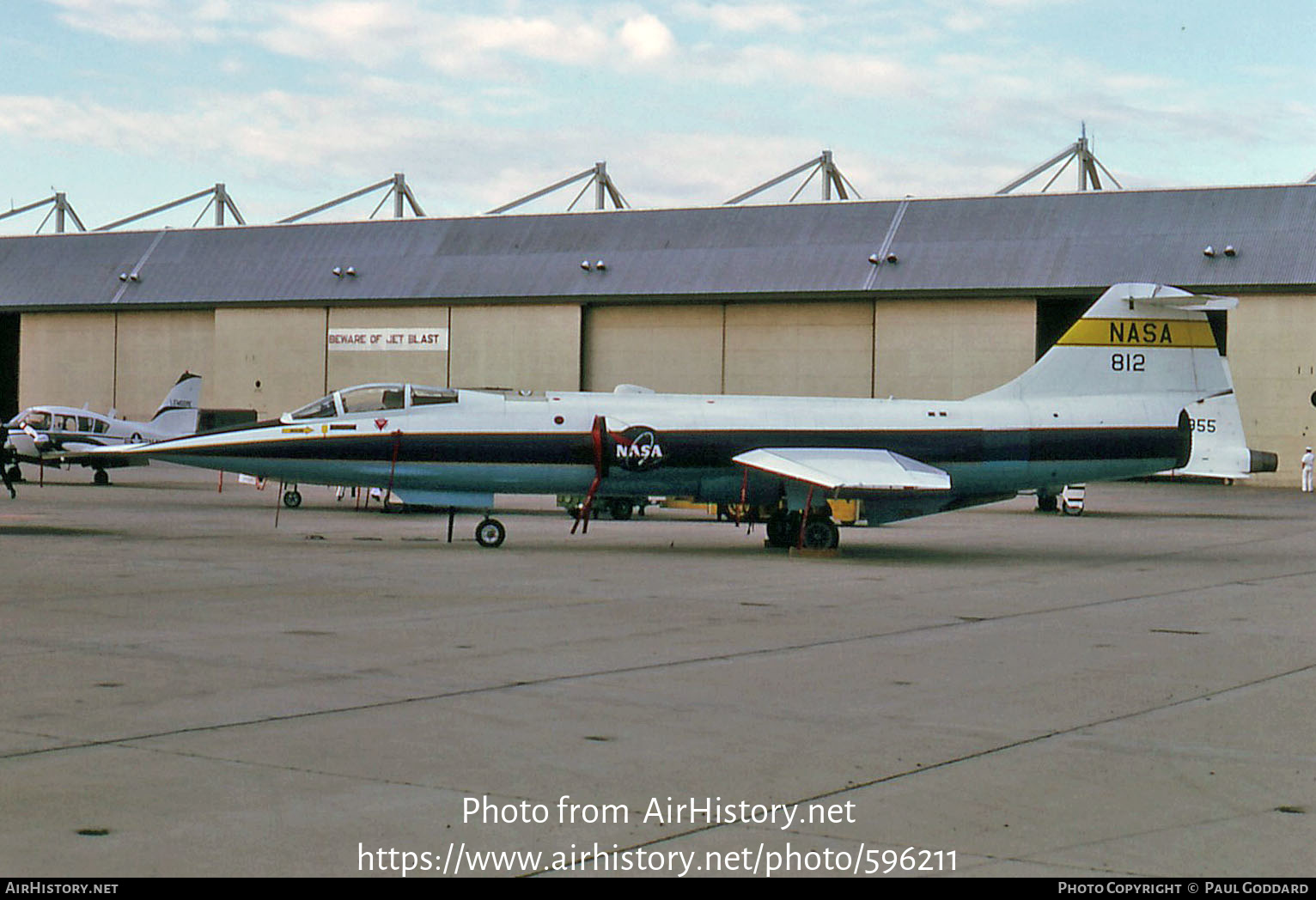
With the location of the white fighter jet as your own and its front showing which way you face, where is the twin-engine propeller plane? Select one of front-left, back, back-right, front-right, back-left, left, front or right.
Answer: front-right

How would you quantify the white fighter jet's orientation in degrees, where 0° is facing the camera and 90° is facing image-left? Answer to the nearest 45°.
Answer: approximately 90°
